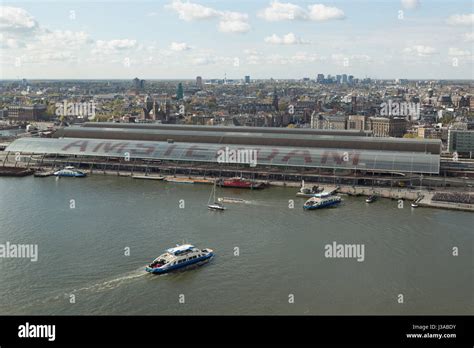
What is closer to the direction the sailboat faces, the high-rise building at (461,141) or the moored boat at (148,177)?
the moored boat

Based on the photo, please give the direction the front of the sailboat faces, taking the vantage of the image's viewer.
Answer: facing to the left of the viewer

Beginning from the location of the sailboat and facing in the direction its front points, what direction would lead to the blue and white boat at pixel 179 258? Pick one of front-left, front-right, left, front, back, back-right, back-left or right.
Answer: left

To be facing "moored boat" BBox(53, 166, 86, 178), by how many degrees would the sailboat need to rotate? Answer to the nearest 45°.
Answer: approximately 45° to its right

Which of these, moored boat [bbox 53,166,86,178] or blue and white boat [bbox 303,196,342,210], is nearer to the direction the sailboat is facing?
the moored boat

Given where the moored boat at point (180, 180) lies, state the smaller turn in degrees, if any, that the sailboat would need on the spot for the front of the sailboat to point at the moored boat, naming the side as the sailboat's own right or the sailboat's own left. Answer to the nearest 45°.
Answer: approximately 90° to the sailboat's own right

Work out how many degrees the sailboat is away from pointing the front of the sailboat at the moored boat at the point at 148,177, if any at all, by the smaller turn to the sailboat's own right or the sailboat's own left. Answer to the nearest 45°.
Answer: approximately 45° to the sailboat's own right
